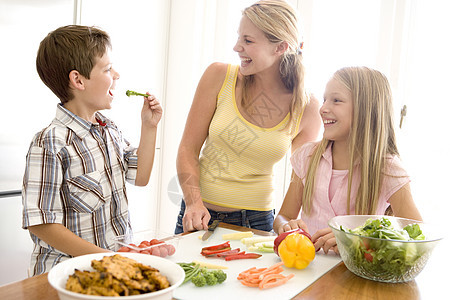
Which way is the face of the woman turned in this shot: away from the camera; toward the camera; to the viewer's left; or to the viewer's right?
to the viewer's left

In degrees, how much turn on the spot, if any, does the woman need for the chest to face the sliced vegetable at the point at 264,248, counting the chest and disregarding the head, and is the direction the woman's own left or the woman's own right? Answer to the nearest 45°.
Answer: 0° — they already face it

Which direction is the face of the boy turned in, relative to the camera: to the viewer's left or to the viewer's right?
to the viewer's right
